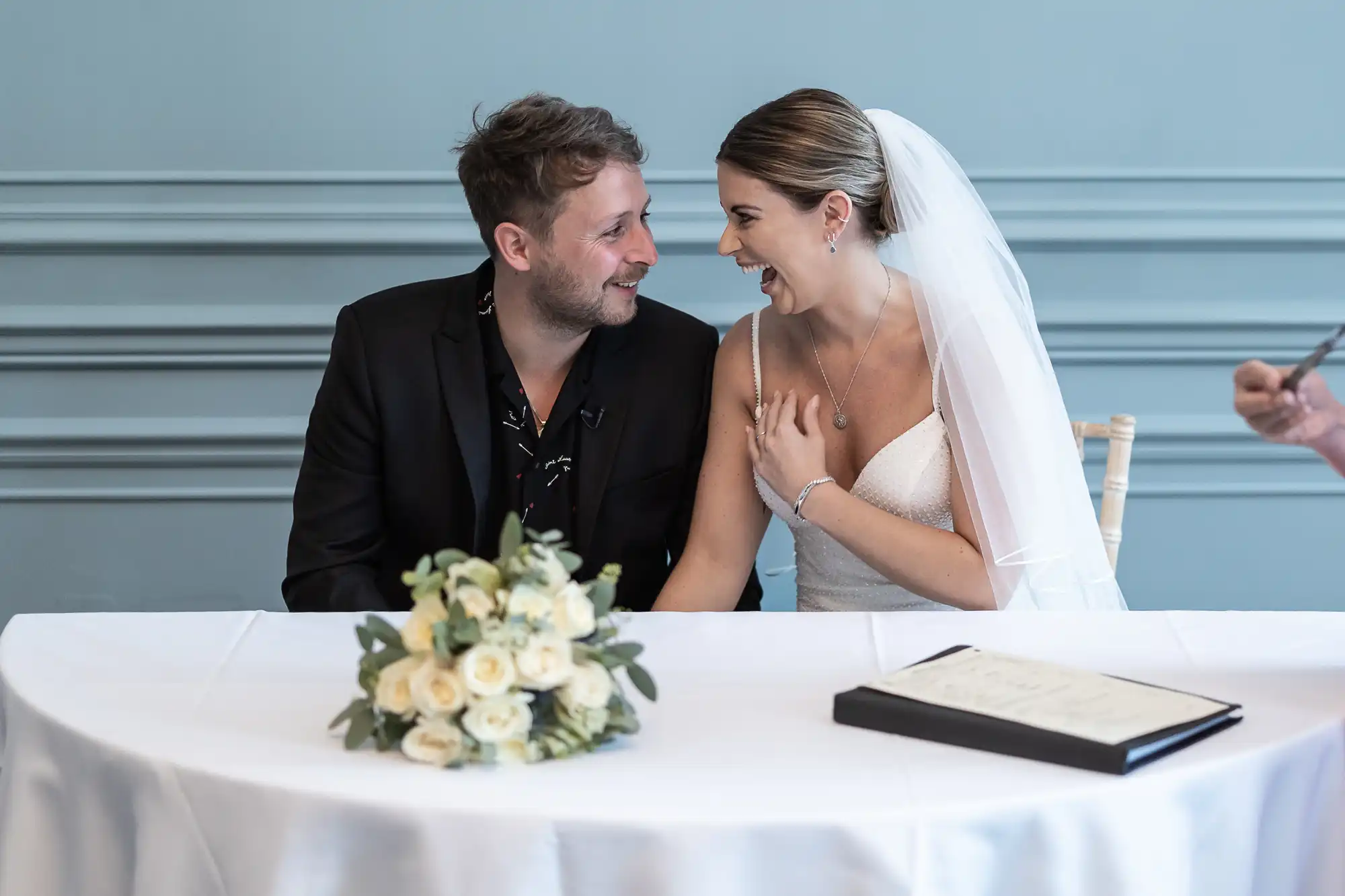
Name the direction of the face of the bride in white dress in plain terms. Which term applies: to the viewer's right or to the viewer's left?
to the viewer's left

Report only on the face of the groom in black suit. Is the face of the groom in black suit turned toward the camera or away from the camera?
toward the camera

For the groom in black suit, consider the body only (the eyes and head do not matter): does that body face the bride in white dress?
no

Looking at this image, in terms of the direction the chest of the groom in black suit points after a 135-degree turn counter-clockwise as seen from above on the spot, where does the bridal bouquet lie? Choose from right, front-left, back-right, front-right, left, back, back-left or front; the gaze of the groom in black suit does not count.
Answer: back-right

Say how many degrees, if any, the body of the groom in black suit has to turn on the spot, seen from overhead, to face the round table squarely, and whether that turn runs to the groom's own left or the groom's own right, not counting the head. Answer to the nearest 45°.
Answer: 0° — they already face it

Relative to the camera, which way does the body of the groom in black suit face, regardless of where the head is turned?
toward the camera
